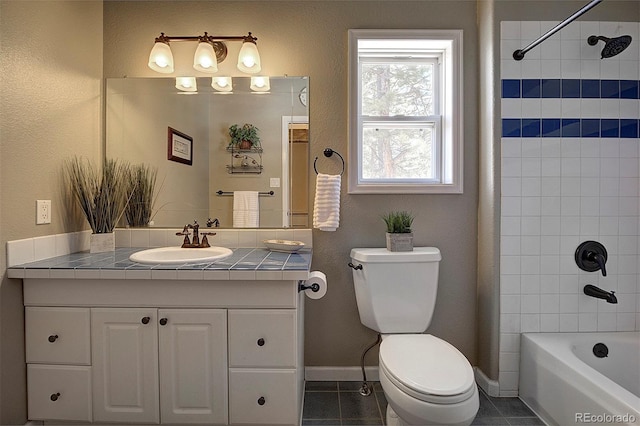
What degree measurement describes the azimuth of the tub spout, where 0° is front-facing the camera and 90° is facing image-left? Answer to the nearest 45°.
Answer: approximately 315°

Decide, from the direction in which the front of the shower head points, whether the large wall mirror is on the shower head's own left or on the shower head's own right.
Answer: on the shower head's own right

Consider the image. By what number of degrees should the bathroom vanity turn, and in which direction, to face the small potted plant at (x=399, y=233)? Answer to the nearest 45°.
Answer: approximately 90° to its left

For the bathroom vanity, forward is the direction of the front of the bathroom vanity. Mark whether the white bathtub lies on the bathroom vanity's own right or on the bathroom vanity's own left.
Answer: on the bathroom vanity's own left

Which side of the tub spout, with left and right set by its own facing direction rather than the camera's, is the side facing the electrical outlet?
right

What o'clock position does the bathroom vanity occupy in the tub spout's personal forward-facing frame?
The bathroom vanity is roughly at 3 o'clock from the tub spout.

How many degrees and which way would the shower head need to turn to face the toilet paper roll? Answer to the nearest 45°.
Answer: approximately 90° to its right

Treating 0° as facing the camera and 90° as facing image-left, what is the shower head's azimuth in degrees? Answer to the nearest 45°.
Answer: approximately 315°

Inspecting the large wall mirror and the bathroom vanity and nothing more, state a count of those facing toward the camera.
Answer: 2
